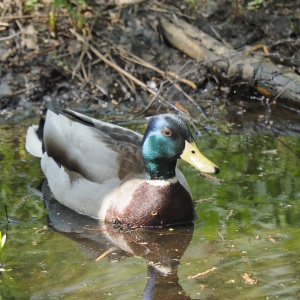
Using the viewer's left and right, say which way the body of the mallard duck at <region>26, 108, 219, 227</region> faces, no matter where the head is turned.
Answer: facing the viewer and to the right of the viewer

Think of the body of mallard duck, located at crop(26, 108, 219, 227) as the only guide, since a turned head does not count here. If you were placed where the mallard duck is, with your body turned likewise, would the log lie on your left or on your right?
on your left
